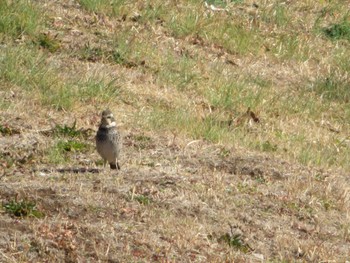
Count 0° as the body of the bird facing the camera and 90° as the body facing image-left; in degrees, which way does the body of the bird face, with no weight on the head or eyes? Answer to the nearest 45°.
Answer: approximately 0°
